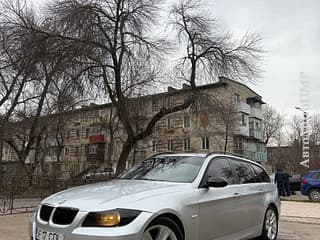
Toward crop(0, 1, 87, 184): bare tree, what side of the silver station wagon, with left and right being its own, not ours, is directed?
right

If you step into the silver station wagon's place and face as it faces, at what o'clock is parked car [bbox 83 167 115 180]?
The parked car is roughly at 4 o'clock from the silver station wagon.

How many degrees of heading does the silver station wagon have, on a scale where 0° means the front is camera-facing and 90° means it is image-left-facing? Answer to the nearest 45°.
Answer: approximately 45°

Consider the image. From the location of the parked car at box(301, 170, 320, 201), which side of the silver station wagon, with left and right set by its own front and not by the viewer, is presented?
back

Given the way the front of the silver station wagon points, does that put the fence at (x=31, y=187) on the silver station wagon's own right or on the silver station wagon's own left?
on the silver station wagon's own right
